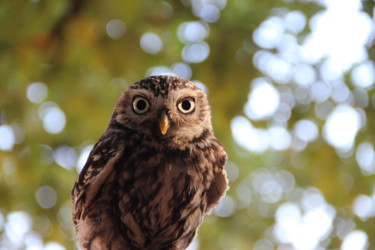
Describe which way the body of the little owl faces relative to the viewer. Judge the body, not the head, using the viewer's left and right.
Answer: facing the viewer
